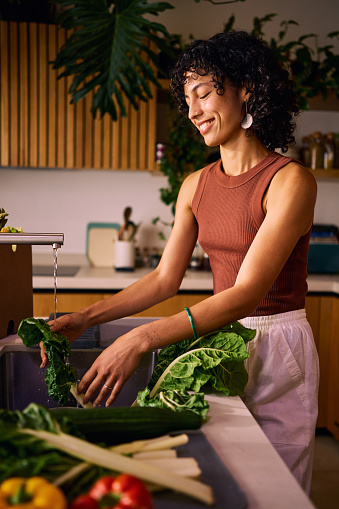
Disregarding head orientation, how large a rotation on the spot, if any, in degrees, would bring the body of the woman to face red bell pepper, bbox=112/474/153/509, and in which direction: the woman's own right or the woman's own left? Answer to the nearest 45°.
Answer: approximately 45° to the woman's own left

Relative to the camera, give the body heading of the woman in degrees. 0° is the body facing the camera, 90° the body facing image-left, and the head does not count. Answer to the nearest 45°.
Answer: approximately 45°

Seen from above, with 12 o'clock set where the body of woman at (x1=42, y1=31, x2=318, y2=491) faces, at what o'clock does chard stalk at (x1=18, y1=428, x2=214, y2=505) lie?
The chard stalk is roughly at 11 o'clock from the woman.

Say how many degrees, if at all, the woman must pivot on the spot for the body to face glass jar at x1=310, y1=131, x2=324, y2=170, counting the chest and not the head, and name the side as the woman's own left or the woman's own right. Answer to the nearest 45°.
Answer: approximately 135° to the woman's own right

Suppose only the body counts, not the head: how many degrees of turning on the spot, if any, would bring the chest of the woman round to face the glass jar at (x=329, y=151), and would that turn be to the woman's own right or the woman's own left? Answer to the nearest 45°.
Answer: approximately 135° to the woman's own right

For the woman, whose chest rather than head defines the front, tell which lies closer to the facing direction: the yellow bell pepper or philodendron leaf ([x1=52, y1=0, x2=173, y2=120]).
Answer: the yellow bell pepper
